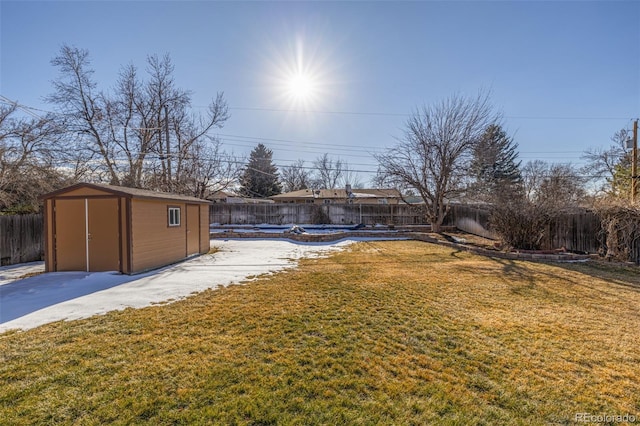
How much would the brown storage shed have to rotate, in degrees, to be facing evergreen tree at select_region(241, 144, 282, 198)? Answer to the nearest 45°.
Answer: approximately 180°

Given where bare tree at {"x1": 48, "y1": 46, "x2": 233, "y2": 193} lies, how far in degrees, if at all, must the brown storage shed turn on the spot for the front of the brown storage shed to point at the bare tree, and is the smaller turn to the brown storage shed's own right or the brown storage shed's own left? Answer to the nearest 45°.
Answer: approximately 135° to the brown storage shed's own right

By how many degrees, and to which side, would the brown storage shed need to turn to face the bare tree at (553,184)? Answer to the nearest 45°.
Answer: approximately 135° to its left

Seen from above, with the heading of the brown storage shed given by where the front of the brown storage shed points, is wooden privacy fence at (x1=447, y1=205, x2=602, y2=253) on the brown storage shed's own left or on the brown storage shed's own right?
on the brown storage shed's own left

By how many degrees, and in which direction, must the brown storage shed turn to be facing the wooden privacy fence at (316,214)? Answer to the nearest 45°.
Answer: approximately 180°

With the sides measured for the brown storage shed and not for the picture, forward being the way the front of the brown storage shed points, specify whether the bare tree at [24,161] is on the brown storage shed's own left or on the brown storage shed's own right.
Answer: on the brown storage shed's own right

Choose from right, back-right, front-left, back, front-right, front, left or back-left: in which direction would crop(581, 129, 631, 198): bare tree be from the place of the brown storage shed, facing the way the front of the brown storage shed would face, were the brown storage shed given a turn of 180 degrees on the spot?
front-right

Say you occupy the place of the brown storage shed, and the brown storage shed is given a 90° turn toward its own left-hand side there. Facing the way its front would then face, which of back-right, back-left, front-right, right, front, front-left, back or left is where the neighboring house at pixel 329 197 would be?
left

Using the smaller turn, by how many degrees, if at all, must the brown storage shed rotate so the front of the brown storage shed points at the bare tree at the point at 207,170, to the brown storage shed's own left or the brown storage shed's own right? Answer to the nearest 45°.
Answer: approximately 180°

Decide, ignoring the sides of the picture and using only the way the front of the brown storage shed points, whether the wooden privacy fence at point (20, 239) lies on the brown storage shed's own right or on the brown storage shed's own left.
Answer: on the brown storage shed's own right

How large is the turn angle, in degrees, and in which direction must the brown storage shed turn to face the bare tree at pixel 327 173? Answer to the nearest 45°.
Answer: approximately 180°

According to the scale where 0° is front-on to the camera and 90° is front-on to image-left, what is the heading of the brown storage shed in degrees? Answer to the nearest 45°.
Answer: approximately 45°
